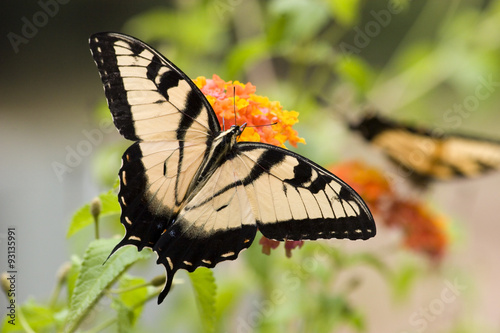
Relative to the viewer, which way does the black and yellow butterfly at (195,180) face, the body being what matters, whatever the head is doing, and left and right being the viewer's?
facing away from the viewer and to the right of the viewer

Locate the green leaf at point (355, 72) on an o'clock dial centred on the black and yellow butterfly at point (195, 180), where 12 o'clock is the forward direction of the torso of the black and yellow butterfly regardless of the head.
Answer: The green leaf is roughly at 12 o'clock from the black and yellow butterfly.

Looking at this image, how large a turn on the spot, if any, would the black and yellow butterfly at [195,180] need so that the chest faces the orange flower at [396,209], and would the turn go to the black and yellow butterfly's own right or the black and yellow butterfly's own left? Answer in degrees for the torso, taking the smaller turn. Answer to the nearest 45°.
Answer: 0° — it already faces it

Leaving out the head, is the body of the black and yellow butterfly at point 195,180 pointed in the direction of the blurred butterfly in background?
yes
